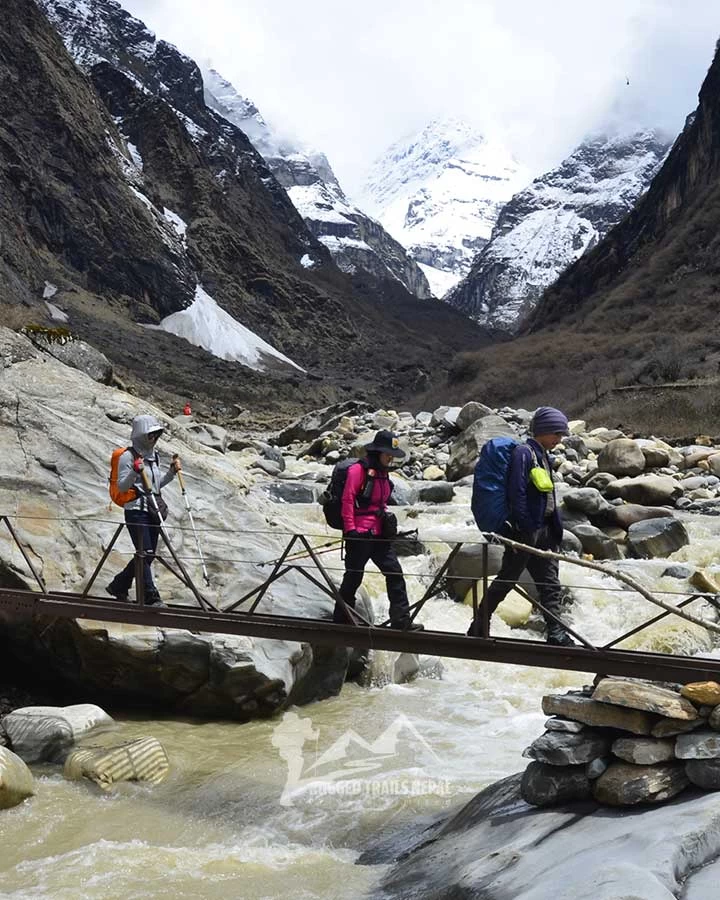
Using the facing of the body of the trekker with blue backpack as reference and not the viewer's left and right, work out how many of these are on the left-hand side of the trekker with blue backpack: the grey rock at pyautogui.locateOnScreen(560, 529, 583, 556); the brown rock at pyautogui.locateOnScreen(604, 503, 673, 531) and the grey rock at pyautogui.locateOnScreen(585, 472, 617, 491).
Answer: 3

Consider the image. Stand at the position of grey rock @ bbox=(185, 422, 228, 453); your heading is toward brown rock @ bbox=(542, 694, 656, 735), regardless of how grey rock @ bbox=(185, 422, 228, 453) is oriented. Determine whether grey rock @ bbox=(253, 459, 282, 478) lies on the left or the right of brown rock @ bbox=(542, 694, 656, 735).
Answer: left

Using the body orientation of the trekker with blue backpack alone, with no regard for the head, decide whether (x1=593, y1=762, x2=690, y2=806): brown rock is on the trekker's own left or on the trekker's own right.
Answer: on the trekker's own right

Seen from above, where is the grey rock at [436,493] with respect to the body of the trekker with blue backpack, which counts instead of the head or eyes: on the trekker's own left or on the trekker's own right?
on the trekker's own left

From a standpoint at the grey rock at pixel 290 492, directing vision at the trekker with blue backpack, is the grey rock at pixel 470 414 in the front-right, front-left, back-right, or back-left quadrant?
back-left

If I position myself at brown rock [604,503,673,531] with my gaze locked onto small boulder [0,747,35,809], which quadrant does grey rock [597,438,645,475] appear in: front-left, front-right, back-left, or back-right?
back-right

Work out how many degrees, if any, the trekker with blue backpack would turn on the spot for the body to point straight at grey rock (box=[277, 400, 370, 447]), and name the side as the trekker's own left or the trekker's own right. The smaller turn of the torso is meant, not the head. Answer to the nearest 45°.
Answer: approximately 90° to the trekker's own left

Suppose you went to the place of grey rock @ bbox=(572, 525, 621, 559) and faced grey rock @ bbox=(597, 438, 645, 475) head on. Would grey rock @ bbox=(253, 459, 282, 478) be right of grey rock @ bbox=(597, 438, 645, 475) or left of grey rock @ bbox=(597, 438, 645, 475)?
left

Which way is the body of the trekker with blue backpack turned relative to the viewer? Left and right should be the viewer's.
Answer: facing to the right of the viewer

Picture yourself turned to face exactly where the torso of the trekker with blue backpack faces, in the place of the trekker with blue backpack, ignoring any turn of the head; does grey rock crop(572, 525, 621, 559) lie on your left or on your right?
on your left

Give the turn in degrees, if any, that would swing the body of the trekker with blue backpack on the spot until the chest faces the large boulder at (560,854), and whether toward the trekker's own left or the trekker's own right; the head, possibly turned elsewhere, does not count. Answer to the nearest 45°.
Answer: approximately 90° to the trekker's own right
